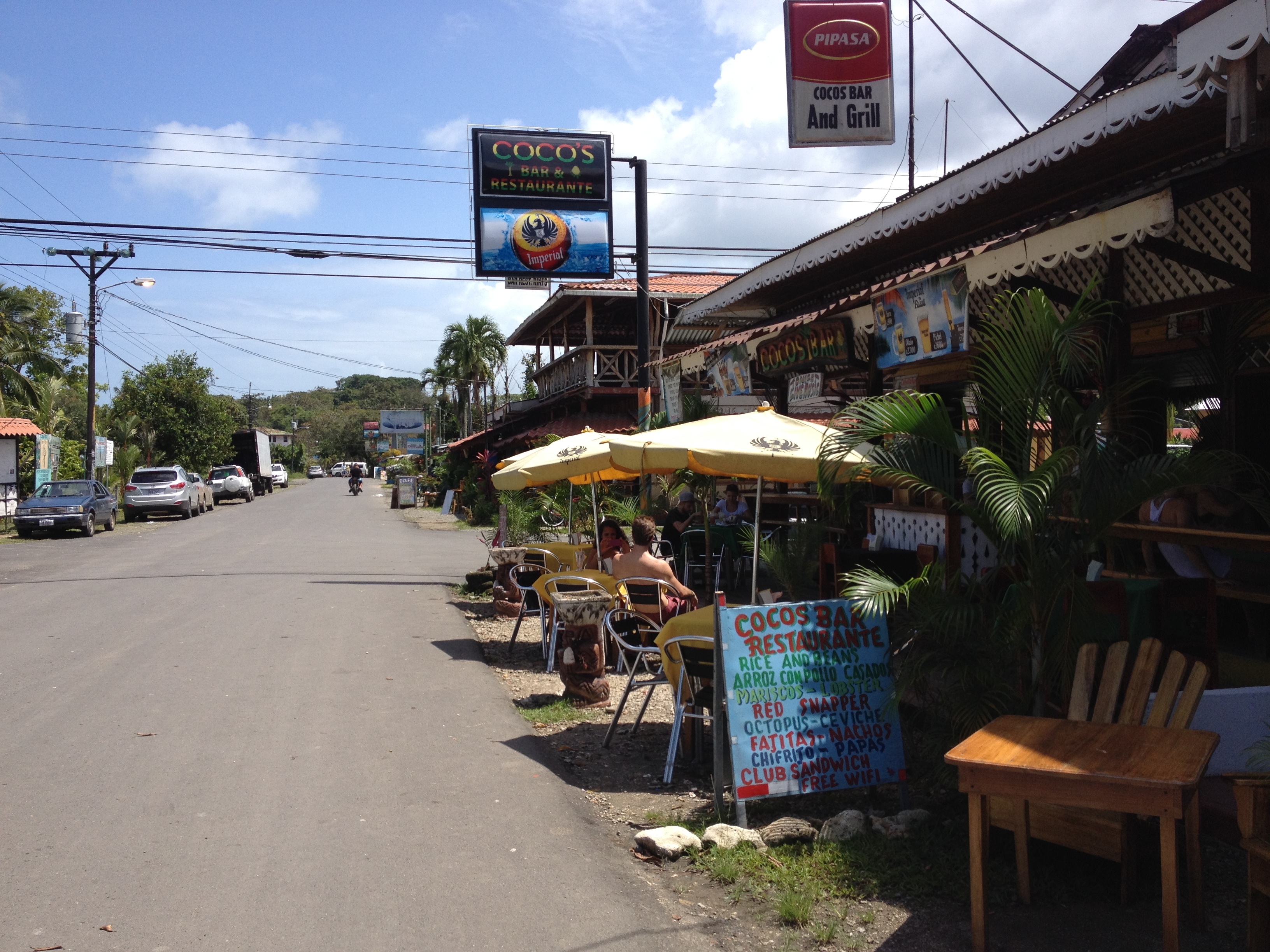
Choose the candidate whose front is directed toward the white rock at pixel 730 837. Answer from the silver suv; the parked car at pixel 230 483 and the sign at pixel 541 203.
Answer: the sign

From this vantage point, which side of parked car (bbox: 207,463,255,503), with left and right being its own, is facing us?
back

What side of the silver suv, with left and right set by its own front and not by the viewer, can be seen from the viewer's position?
back

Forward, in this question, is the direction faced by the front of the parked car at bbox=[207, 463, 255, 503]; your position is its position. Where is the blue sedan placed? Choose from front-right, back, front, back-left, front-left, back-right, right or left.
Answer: back

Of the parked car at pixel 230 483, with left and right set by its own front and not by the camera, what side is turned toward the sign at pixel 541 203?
back
